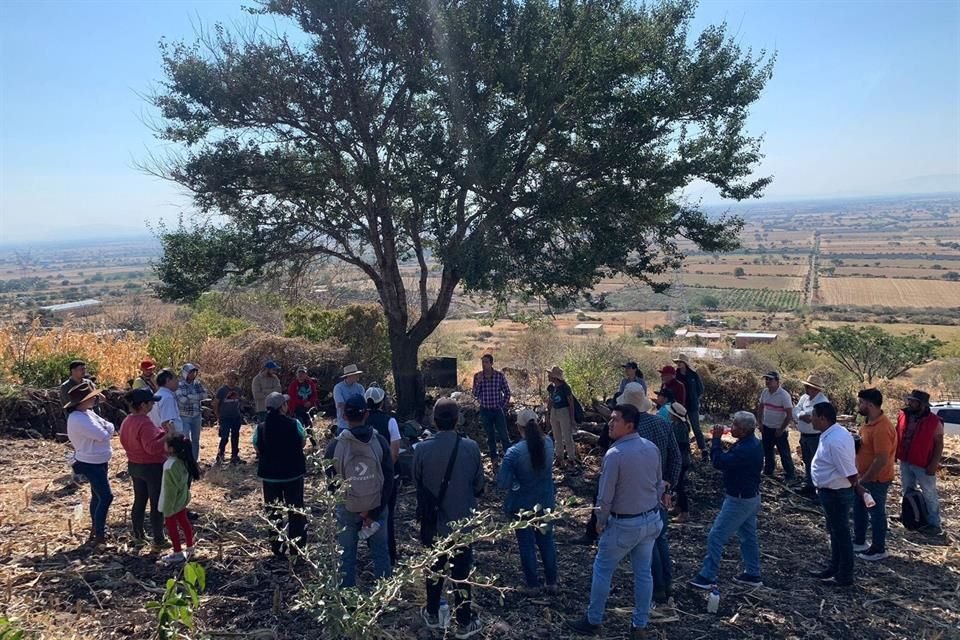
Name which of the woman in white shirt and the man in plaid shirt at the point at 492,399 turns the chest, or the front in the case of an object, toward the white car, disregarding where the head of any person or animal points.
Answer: the woman in white shirt

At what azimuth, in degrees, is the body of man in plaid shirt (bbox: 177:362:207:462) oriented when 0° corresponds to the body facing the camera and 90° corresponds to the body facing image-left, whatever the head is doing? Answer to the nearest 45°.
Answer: approximately 315°

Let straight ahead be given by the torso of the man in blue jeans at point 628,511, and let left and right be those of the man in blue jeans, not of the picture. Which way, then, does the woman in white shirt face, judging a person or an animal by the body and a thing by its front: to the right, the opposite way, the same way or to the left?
to the right

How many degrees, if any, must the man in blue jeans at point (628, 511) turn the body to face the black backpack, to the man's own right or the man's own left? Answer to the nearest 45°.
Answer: approximately 90° to the man's own right

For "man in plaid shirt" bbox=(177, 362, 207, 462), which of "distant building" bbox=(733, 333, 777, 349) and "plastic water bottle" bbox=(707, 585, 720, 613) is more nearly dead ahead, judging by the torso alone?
the plastic water bottle

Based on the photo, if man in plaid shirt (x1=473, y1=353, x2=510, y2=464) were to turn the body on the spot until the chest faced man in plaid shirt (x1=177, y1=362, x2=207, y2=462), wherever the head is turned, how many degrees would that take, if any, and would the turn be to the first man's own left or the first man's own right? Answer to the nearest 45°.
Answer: approximately 90° to the first man's own right

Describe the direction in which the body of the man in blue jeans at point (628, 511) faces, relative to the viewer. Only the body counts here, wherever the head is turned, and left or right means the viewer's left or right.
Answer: facing away from the viewer and to the left of the viewer

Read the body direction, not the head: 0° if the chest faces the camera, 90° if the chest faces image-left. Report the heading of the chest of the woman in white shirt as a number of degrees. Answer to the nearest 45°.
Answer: approximately 270°

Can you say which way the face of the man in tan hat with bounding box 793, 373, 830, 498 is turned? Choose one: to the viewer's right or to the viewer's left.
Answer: to the viewer's left

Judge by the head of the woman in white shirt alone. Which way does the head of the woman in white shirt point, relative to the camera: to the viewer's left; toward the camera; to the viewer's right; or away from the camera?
to the viewer's right

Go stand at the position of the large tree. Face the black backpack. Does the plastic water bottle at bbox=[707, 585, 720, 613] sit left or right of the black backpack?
right

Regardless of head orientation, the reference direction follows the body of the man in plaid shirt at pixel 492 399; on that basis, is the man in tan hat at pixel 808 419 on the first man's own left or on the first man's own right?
on the first man's own left
